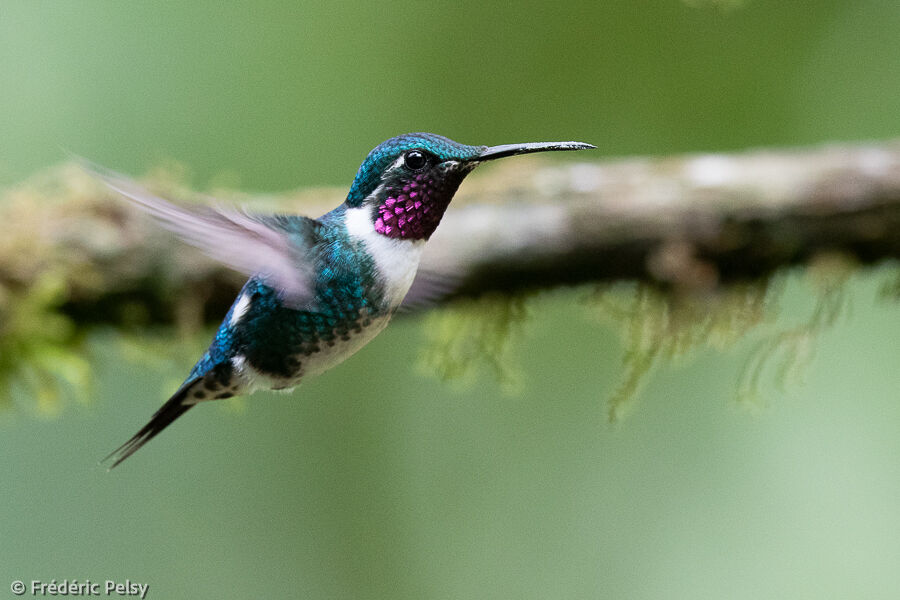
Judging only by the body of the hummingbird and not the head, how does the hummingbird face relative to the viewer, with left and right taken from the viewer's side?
facing to the right of the viewer

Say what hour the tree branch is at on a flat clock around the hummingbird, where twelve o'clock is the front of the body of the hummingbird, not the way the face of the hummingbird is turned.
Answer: The tree branch is roughly at 10 o'clock from the hummingbird.
